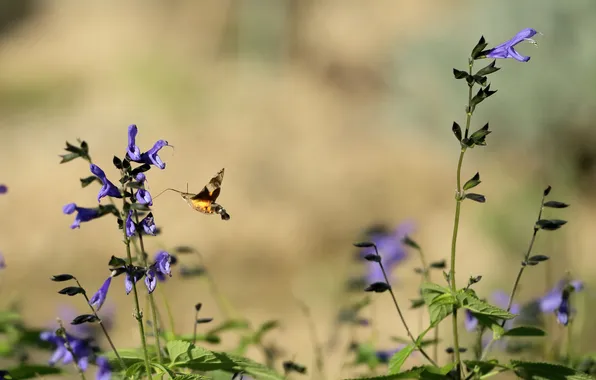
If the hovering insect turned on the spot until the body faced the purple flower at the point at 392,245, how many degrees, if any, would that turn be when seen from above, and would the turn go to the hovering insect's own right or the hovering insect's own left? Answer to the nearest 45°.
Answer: approximately 135° to the hovering insect's own right

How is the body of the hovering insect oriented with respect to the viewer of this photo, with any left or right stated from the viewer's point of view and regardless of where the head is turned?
facing to the left of the viewer

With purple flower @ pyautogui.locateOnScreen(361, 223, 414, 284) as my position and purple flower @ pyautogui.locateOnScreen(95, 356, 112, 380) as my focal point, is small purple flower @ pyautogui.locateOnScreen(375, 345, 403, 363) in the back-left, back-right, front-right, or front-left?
front-left

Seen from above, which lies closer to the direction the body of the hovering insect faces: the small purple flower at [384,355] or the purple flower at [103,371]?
the purple flower
